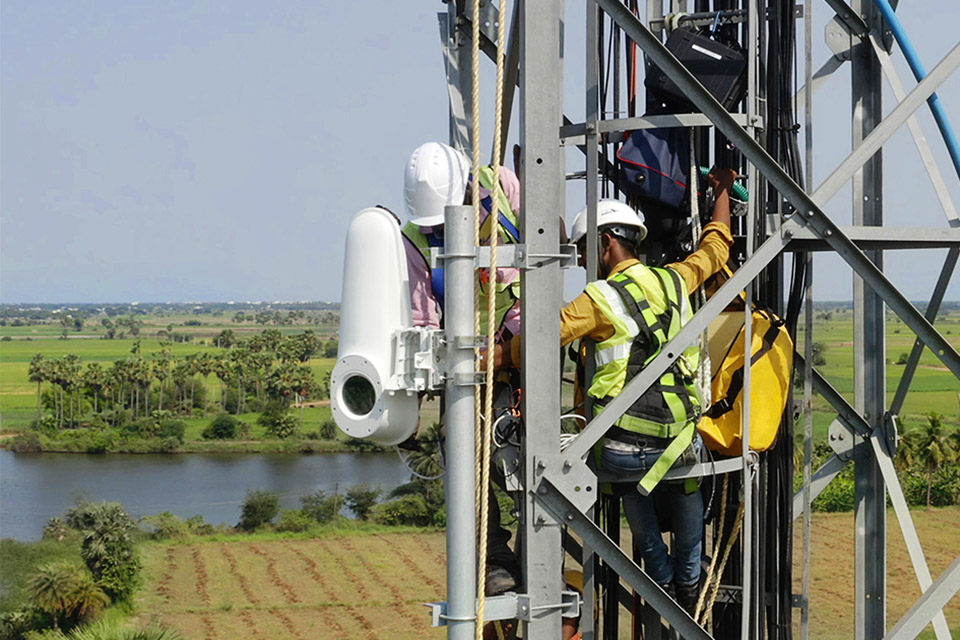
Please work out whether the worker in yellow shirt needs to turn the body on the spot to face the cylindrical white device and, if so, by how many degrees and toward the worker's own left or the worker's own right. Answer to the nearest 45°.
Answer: approximately 45° to the worker's own left

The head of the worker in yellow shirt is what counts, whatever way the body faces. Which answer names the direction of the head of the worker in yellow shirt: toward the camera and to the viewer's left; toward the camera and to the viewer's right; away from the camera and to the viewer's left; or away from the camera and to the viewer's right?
away from the camera and to the viewer's left

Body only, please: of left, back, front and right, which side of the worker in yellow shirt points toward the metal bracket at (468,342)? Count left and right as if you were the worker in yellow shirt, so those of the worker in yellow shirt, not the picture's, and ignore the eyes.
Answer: left

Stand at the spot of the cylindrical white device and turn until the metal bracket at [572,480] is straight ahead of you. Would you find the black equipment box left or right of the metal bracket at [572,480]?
left

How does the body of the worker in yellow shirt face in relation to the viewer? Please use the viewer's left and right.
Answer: facing away from the viewer and to the left of the viewer
